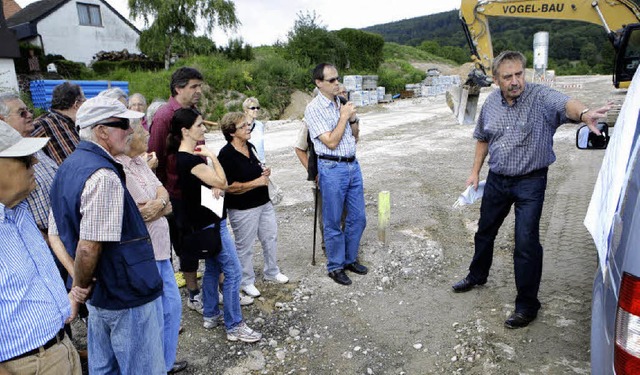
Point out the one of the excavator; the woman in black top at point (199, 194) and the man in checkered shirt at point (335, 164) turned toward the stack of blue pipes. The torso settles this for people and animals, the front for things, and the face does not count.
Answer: the excavator

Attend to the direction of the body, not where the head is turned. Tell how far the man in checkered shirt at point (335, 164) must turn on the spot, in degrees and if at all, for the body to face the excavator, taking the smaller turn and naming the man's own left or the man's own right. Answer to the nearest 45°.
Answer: approximately 90° to the man's own left

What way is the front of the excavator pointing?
to the viewer's left

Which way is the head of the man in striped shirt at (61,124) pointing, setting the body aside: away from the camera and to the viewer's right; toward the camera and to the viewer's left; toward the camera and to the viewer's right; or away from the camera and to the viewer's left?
away from the camera and to the viewer's right

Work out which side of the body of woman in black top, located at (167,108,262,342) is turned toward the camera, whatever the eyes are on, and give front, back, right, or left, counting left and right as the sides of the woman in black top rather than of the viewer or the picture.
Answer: right

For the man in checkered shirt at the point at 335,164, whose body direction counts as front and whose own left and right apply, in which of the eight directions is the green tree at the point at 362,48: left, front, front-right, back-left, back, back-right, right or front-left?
back-left

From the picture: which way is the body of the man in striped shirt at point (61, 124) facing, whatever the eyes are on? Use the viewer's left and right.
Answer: facing away from the viewer and to the right of the viewer

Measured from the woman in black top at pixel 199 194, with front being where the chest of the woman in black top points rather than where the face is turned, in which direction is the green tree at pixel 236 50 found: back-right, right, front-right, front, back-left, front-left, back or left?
left

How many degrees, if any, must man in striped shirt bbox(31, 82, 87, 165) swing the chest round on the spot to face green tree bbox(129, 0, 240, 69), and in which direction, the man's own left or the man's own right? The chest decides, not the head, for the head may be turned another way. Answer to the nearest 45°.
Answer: approximately 45° to the man's own left

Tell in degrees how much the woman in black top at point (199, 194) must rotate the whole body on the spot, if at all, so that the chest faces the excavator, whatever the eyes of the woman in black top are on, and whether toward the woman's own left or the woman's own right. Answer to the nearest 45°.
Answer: approximately 45° to the woman's own left

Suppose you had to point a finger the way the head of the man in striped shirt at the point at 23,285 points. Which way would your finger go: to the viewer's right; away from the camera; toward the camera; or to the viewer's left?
to the viewer's right

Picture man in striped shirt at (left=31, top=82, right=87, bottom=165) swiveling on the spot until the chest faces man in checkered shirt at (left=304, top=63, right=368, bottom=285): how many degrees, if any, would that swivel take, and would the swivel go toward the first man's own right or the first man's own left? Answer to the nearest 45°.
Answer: approximately 45° to the first man's own right

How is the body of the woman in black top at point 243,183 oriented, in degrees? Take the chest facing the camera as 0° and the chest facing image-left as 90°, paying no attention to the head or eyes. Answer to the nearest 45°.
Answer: approximately 315°

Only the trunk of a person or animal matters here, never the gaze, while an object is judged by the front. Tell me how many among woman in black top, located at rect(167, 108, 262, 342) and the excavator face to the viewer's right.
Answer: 1

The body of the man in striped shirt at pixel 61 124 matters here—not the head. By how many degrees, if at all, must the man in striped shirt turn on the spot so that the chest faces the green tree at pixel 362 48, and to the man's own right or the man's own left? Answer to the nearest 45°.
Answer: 0° — they already face it
